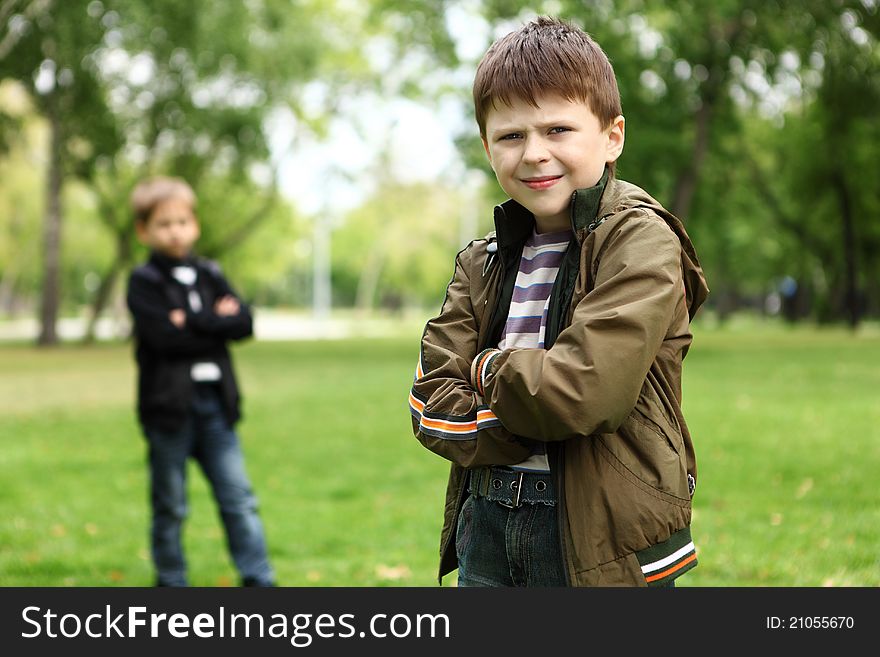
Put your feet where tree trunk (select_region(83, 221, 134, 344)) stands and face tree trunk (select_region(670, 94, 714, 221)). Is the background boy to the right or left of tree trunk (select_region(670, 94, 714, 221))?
right

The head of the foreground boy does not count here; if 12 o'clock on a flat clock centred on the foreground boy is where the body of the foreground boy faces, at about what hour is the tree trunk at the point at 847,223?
The tree trunk is roughly at 5 o'clock from the foreground boy.

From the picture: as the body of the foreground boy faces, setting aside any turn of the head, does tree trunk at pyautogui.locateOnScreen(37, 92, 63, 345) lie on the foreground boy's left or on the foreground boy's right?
on the foreground boy's right

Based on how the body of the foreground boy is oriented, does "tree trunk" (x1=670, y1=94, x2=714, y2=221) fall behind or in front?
behind

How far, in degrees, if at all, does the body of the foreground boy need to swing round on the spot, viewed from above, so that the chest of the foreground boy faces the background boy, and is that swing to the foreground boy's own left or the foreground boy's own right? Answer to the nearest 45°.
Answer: approximately 90° to the foreground boy's own right

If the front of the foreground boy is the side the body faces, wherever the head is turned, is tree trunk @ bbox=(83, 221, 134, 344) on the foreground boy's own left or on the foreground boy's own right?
on the foreground boy's own right

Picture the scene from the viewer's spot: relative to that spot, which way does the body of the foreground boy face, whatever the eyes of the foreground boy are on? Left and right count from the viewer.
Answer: facing the viewer and to the left of the viewer

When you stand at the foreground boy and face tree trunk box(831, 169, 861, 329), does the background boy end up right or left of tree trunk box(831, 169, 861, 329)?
left
